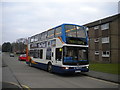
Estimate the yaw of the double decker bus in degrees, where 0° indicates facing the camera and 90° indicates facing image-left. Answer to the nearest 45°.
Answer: approximately 315°

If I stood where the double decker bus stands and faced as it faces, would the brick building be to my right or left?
on my left
